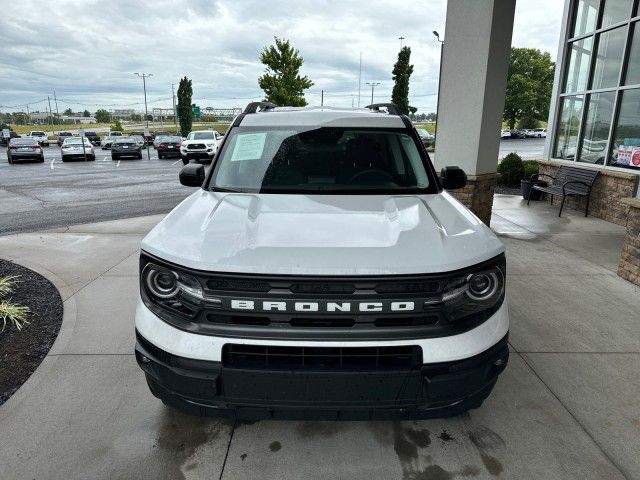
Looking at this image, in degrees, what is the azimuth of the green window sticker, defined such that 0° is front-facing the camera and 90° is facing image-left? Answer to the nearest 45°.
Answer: approximately 0°

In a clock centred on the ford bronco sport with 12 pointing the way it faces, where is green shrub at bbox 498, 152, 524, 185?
The green shrub is roughly at 7 o'clock from the ford bronco sport.

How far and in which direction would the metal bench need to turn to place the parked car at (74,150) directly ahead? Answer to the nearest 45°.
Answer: approximately 45° to its right

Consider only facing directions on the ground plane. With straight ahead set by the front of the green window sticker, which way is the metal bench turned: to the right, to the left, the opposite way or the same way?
to the right

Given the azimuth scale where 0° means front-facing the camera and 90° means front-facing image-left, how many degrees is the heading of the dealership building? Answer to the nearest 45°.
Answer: approximately 45°

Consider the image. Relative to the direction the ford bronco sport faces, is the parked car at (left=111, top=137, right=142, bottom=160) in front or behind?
behind

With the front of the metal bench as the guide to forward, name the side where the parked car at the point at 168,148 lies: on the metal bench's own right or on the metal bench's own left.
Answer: on the metal bench's own right

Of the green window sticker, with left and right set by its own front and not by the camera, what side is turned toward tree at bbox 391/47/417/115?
back

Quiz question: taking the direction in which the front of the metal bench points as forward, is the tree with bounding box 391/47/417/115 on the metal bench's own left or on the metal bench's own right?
on the metal bench's own right
